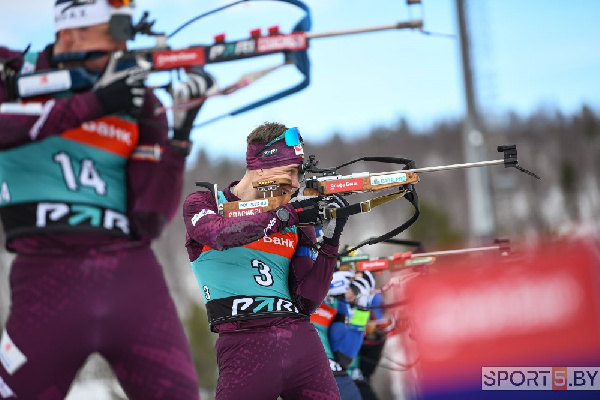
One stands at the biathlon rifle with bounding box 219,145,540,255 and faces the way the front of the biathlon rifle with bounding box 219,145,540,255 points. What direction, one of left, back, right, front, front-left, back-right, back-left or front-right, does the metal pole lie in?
left

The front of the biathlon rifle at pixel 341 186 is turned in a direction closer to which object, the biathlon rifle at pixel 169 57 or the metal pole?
the metal pole

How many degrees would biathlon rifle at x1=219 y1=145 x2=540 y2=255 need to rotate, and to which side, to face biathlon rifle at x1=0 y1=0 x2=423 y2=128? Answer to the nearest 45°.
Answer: approximately 135° to its right

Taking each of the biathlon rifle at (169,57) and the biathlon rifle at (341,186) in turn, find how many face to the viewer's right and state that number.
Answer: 2

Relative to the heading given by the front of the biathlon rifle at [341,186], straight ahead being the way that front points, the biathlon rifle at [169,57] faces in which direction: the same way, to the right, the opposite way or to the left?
the same way

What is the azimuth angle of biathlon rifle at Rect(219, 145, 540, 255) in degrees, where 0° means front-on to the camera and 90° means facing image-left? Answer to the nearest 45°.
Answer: approximately 270°

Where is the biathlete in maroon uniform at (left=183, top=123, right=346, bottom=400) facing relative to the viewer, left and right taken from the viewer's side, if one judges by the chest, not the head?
facing the viewer and to the right of the viewer

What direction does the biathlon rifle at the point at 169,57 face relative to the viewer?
to the viewer's right
